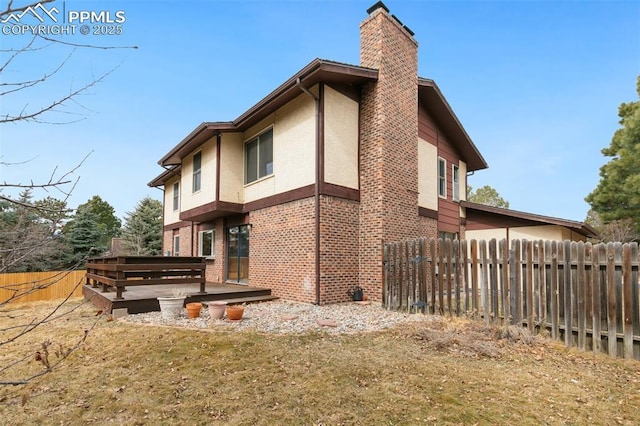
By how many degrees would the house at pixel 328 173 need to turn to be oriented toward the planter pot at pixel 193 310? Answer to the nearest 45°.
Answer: approximately 180°

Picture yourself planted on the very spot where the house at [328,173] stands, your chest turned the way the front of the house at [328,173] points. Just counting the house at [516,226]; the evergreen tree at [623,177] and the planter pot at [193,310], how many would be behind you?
1

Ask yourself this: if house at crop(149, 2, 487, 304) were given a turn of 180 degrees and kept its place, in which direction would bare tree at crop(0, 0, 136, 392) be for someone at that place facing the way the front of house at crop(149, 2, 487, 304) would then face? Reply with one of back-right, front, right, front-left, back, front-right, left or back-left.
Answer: front-left

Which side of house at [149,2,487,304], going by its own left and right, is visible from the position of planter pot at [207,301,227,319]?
back

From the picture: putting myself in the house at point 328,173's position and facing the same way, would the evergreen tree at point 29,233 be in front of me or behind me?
behind

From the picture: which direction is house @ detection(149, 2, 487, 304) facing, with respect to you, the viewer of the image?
facing away from the viewer and to the right of the viewer
